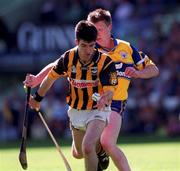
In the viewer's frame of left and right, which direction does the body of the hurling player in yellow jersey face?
facing the viewer and to the left of the viewer

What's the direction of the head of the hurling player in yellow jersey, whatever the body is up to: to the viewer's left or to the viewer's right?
to the viewer's left
